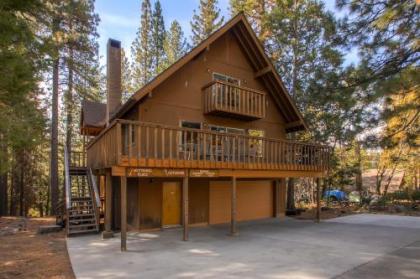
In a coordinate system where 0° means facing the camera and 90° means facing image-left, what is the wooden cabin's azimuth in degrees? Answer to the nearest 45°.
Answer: approximately 315°

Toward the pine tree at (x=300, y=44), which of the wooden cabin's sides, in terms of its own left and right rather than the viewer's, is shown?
left

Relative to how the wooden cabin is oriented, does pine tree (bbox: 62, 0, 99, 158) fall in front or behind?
behind

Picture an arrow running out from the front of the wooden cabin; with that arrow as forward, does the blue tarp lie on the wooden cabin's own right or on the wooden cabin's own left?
on the wooden cabin's own left

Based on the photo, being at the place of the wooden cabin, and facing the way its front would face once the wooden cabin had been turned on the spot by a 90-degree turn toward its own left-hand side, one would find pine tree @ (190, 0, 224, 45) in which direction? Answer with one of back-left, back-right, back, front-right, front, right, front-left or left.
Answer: front-left

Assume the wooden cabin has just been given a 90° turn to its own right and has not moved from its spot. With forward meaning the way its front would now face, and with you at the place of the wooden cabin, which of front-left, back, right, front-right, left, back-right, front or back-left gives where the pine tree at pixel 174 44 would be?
back-right
